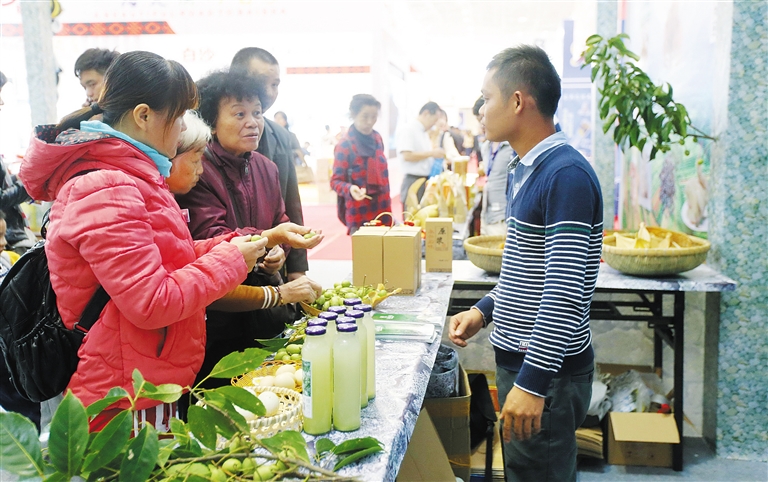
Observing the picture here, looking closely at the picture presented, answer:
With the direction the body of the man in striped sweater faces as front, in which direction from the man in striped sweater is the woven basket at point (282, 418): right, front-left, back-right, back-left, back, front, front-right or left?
front-left

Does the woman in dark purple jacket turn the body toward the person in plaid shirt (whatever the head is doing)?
no

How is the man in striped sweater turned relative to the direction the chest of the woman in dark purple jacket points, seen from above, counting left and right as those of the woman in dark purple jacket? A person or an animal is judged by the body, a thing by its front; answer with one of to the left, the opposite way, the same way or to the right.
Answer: the opposite way

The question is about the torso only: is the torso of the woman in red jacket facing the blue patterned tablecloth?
yes

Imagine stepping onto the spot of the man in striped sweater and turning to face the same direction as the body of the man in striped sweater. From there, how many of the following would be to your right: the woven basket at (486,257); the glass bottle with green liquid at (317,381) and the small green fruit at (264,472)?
1

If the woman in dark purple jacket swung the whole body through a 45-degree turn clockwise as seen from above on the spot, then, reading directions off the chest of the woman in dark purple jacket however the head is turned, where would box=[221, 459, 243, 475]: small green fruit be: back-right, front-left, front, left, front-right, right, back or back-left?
front

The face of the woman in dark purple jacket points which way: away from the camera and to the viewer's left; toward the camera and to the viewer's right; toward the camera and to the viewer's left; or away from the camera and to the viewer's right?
toward the camera and to the viewer's right

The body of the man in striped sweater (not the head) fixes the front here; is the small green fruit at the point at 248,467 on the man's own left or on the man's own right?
on the man's own left

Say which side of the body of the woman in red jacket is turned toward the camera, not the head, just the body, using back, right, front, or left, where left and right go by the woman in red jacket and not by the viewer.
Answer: right

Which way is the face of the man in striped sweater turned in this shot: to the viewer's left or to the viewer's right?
to the viewer's left

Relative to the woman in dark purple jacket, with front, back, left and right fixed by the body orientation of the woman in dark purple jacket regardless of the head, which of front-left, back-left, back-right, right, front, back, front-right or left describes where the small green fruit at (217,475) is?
front-right

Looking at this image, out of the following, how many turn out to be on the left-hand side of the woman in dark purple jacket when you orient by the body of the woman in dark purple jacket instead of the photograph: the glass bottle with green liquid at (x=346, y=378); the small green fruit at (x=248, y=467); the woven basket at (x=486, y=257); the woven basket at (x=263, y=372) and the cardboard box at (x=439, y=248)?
2

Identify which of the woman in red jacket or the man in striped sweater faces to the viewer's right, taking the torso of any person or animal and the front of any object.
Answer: the woman in red jacket

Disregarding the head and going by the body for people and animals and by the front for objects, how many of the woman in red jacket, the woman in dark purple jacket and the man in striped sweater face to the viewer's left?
1

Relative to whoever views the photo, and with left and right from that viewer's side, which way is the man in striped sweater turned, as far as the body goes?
facing to the left of the viewer

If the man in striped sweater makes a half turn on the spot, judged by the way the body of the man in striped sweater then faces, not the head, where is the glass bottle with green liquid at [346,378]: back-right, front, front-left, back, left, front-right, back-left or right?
back-right

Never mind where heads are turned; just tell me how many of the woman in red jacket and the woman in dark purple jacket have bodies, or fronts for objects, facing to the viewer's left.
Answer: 0

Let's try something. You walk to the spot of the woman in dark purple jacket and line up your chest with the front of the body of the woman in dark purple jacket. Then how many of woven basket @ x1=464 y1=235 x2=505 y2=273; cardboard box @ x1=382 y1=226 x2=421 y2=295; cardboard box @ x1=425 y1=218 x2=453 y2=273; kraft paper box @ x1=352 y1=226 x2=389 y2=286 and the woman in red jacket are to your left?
4
